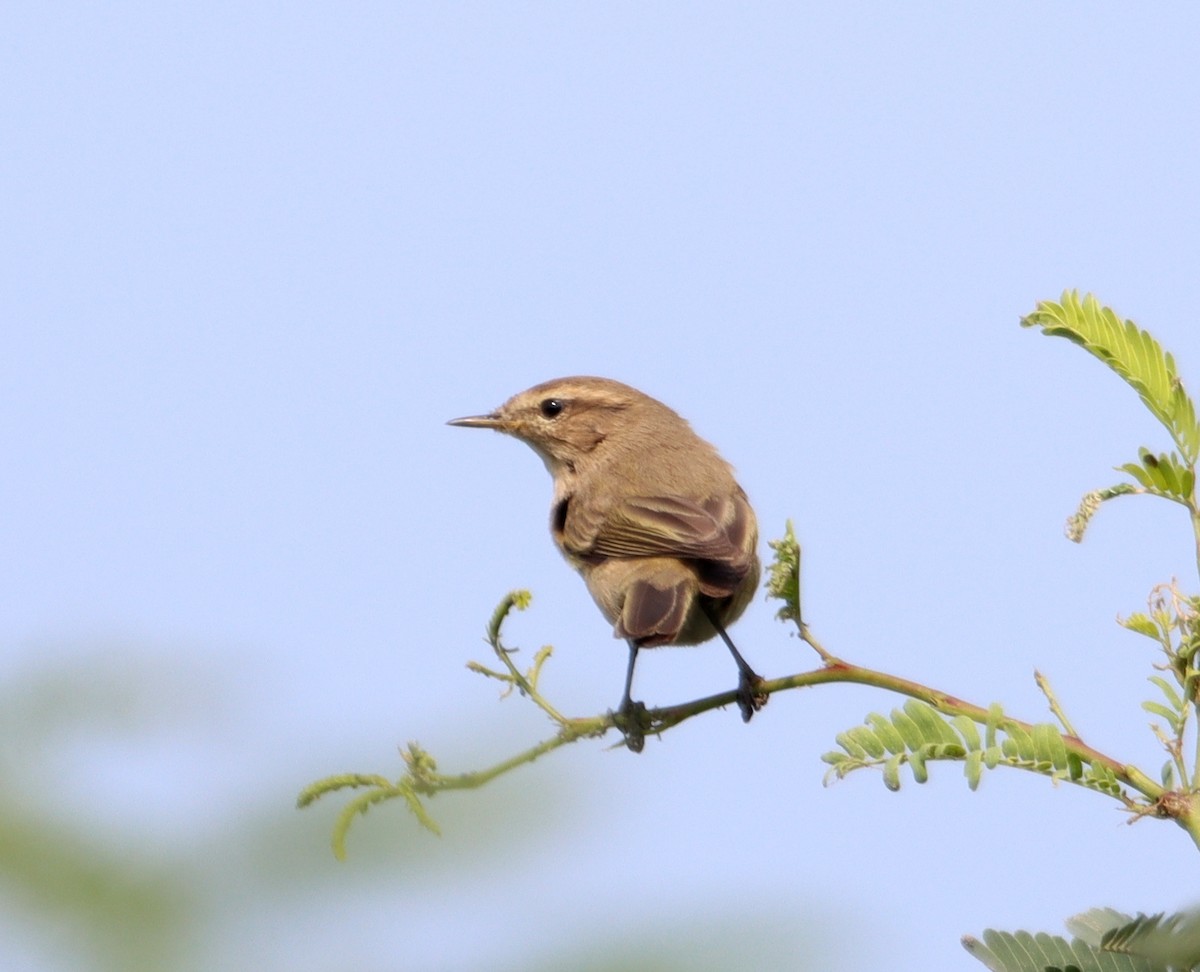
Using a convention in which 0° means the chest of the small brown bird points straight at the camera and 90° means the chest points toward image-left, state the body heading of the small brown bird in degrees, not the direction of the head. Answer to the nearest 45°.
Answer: approximately 135°
